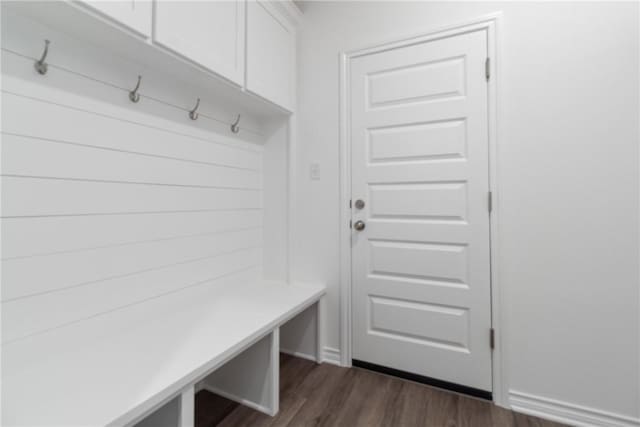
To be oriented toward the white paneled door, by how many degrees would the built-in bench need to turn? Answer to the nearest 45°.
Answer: approximately 45° to its left

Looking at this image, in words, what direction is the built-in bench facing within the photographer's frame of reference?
facing the viewer and to the right of the viewer

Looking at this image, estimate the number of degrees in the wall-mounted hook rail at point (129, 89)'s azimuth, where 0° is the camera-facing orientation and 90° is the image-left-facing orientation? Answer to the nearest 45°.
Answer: approximately 315°
